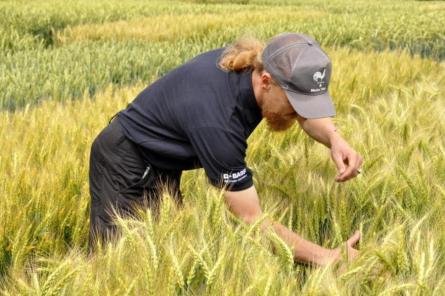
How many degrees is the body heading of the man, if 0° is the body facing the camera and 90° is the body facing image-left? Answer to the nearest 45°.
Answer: approximately 270°
